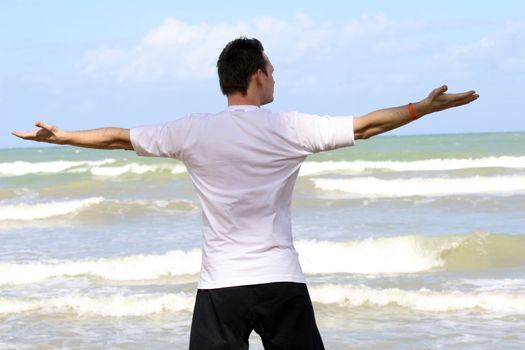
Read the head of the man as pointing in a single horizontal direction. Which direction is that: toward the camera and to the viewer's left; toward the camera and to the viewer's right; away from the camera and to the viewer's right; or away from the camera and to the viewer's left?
away from the camera and to the viewer's right

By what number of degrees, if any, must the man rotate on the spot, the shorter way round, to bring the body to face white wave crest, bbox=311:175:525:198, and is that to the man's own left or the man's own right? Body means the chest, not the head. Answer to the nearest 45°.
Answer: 0° — they already face it

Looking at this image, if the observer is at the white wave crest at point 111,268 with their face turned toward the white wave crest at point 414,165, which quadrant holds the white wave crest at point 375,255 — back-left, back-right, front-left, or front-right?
front-right

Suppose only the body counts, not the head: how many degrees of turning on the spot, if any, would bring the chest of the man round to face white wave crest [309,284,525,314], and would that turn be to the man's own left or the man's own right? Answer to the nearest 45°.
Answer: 0° — they already face it

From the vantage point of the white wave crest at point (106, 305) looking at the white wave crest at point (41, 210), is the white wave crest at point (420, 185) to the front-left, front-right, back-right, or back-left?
front-right

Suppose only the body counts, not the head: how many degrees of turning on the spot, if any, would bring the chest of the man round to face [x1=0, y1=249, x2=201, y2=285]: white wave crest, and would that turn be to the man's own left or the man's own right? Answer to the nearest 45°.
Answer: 0° — they already face it

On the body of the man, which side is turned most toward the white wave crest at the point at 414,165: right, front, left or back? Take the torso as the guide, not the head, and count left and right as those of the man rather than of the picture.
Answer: front

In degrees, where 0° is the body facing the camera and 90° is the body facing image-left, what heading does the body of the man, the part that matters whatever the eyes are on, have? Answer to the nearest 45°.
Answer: approximately 180°

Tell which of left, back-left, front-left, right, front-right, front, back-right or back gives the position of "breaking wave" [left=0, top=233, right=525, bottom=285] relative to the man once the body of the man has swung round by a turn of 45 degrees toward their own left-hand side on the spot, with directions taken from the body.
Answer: front-right

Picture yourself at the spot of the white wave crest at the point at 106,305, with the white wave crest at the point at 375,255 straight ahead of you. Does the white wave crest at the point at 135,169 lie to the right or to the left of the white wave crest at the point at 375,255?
left

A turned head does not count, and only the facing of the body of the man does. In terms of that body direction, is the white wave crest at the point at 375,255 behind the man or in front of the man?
in front

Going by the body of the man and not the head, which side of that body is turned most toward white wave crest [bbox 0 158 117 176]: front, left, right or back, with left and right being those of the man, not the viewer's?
front
